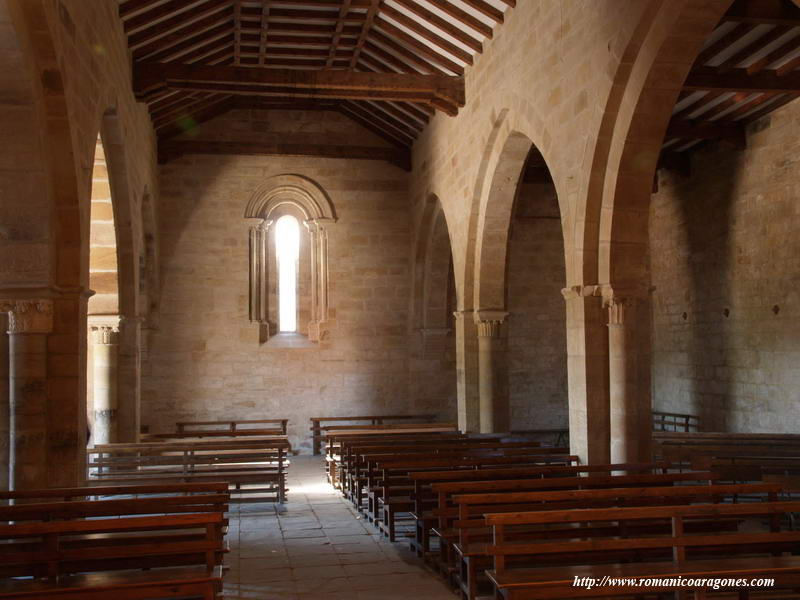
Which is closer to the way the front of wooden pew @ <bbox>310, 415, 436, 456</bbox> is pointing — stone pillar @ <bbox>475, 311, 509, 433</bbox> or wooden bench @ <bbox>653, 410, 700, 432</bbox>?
the stone pillar

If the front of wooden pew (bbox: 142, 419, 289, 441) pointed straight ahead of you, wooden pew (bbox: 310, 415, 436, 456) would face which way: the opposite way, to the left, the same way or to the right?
the same way
